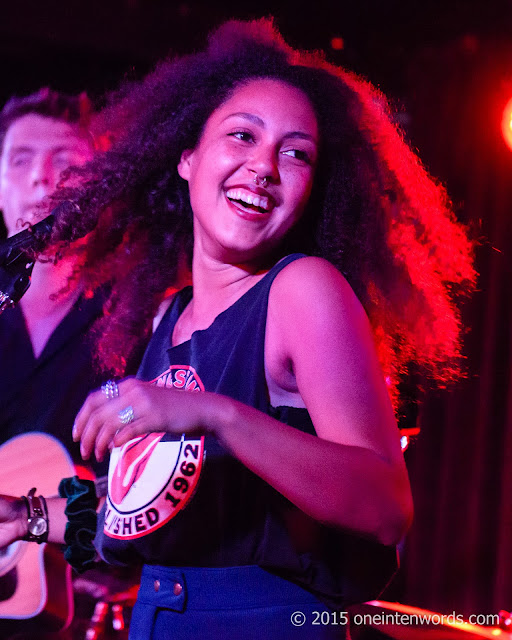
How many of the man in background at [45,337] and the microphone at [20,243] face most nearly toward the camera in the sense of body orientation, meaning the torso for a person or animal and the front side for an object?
1

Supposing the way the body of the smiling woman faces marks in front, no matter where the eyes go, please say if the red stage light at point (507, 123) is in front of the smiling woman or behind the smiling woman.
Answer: behind

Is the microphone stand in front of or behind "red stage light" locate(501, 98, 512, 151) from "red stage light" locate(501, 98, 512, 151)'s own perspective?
in front

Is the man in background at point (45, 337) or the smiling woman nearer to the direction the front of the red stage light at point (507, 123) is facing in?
the smiling woman

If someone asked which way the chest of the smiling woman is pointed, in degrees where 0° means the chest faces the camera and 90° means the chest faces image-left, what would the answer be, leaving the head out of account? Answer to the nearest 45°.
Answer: approximately 45°

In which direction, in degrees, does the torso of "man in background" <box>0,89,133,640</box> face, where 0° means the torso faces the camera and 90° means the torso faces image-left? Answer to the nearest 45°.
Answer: approximately 0°

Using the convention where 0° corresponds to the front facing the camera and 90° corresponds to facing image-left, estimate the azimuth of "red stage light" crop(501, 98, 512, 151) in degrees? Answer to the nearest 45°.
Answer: approximately 0°

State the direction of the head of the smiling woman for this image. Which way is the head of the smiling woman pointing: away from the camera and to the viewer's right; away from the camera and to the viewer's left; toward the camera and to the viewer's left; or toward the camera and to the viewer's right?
toward the camera and to the viewer's right
